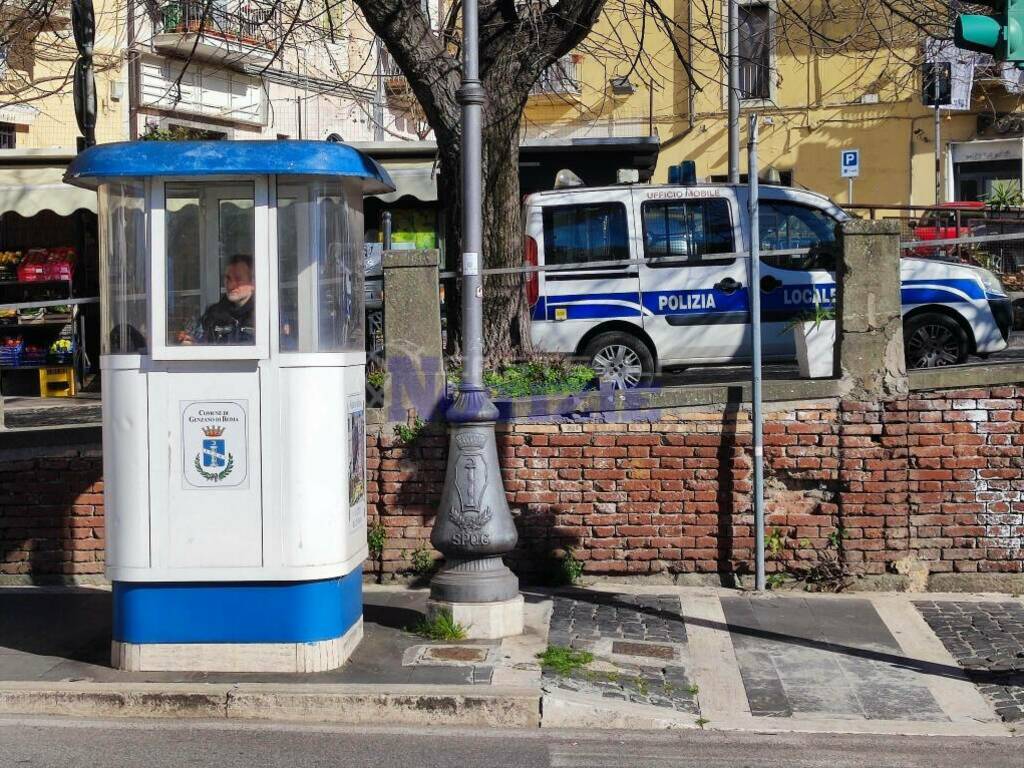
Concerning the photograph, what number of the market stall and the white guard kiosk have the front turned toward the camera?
2

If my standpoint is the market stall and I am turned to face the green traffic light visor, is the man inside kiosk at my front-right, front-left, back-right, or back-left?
front-right

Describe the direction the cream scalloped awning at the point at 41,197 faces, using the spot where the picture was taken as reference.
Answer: facing the viewer

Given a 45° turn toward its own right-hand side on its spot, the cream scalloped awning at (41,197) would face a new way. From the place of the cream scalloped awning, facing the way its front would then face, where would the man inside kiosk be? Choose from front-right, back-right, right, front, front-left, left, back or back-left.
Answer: front-left

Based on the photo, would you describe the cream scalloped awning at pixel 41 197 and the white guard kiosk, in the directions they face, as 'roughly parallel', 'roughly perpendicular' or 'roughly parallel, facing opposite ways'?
roughly parallel

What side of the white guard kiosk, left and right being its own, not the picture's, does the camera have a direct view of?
front

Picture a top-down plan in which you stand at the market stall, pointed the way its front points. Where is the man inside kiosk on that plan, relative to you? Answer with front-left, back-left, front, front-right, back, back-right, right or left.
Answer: front

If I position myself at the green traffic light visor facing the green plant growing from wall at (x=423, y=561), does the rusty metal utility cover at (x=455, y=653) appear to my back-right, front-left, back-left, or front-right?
front-left

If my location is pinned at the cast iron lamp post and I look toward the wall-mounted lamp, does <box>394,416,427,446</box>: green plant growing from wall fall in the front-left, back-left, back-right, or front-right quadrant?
front-left

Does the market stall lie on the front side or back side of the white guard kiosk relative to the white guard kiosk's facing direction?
on the back side

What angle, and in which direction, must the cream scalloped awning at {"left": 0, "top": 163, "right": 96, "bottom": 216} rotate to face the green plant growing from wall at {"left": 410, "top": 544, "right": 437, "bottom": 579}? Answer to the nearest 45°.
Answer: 0° — it already faces it

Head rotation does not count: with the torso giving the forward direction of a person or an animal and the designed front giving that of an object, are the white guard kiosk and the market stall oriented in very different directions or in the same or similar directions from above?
same or similar directions

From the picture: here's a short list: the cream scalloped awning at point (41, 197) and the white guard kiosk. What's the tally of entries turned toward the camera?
2

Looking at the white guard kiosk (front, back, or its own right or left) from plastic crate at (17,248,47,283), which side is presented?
back
